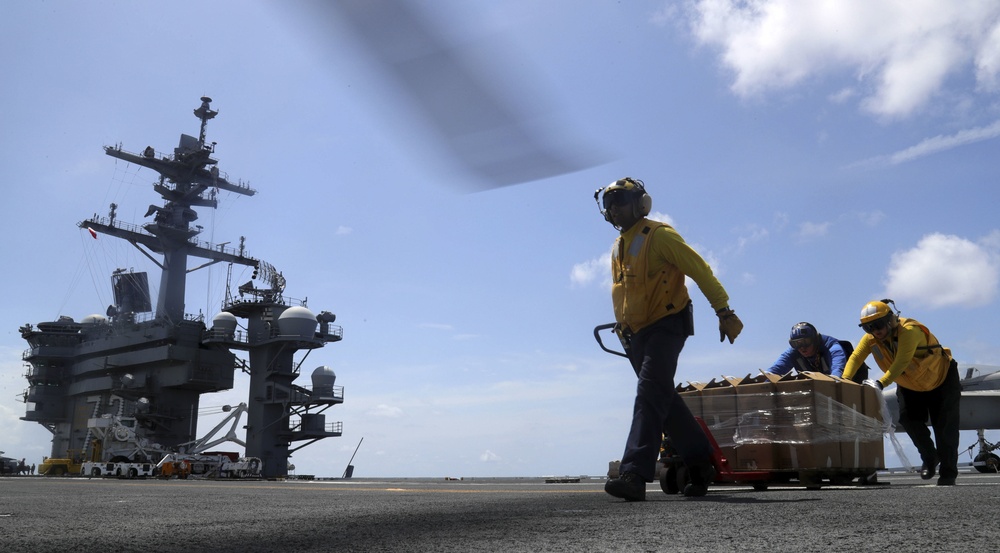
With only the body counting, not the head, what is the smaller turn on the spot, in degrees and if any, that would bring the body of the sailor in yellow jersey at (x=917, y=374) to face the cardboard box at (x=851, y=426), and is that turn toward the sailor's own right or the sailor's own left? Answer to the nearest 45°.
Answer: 0° — they already face it

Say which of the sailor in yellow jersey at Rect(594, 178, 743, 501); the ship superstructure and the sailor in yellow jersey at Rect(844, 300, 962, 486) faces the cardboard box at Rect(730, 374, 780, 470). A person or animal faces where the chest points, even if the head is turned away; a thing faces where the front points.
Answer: the sailor in yellow jersey at Rect(844, 300, 962, 486)

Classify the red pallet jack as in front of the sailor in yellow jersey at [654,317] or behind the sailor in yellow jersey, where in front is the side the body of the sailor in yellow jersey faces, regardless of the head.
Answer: behind

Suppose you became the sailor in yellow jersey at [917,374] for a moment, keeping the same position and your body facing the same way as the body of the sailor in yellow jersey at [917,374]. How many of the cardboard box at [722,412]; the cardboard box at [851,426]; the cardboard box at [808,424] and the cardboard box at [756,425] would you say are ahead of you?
4

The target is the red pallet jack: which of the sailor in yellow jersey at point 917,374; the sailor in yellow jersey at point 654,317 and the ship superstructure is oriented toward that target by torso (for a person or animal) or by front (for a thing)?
the sailor in yellow jersey at point 917,374

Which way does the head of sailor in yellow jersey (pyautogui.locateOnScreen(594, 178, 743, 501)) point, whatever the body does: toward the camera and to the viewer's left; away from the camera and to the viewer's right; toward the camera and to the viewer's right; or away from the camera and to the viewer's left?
toward the camera and to the viewer's left

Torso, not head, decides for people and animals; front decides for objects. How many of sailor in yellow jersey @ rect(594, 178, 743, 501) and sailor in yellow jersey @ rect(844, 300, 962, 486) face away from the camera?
0

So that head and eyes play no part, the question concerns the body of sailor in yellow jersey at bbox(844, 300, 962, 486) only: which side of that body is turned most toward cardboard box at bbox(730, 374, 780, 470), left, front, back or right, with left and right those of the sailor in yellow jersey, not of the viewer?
front

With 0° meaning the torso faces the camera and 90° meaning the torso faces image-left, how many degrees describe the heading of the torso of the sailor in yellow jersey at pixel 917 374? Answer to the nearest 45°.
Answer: approximately 45°

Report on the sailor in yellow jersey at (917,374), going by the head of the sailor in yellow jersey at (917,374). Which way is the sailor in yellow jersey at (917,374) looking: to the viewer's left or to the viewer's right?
to the viewer's left

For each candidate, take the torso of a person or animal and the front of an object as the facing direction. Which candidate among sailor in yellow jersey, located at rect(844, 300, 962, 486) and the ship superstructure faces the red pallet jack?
the sailor in yellow jersey

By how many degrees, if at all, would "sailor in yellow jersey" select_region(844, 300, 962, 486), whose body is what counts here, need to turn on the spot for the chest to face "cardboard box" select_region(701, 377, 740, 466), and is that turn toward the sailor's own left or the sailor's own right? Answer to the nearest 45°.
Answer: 0° — they already face it

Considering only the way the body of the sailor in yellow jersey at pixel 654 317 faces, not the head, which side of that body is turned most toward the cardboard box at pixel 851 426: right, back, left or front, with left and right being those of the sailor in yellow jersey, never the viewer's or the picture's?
back
